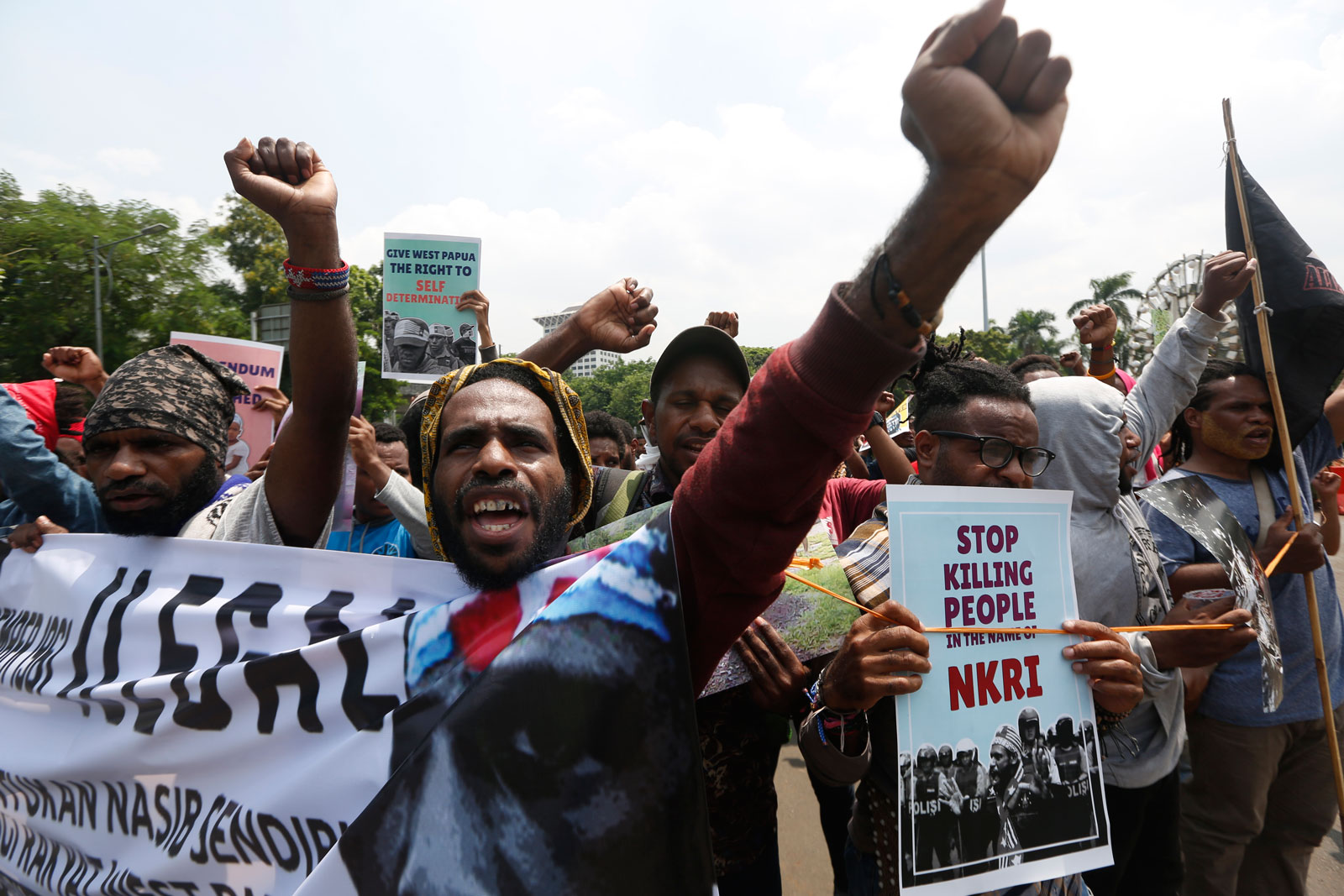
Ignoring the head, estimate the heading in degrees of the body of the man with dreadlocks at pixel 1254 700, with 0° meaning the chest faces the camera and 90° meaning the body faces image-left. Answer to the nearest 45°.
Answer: approximately 315°

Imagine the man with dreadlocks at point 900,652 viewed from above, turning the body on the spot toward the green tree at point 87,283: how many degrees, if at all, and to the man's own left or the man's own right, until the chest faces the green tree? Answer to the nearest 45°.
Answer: approximately 180°

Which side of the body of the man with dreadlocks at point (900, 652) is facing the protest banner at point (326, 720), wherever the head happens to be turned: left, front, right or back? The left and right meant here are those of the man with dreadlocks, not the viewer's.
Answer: right

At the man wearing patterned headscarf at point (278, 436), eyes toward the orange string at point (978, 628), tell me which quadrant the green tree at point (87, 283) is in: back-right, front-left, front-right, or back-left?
back-left

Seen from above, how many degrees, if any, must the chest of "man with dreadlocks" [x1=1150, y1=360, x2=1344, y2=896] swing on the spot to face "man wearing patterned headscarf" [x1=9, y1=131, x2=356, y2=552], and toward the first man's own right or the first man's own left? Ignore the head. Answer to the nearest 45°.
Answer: approximately 90° to the first man's own right

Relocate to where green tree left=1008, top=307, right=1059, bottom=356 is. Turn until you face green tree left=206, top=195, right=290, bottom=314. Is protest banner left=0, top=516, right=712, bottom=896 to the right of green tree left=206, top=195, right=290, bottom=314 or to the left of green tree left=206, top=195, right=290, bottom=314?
left

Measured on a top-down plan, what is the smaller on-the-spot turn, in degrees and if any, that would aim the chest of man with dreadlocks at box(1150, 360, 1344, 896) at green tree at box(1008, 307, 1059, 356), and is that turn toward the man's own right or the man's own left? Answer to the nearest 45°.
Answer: approximately 135° to the man's own left
